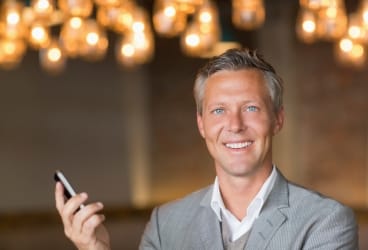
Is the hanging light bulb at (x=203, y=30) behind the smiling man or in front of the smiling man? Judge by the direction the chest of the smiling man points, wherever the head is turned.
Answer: behind

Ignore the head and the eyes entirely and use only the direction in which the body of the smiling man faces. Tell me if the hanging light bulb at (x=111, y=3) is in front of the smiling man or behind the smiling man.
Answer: behind

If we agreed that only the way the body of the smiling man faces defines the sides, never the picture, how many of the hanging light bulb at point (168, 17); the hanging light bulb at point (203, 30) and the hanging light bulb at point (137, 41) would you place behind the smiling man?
3

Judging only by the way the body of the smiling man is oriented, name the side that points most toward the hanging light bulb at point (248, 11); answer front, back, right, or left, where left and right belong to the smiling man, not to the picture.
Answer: back

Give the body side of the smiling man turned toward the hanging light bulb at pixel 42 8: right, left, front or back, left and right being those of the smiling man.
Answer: back

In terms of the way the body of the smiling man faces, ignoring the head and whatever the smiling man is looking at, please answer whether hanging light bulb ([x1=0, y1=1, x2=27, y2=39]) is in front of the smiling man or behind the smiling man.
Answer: behind

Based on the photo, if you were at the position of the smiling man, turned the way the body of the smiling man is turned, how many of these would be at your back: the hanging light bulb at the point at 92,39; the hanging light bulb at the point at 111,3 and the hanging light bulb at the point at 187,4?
3

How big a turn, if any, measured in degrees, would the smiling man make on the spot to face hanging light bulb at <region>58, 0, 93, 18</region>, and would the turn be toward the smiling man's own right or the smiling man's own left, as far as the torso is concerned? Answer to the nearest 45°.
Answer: approximately 180°

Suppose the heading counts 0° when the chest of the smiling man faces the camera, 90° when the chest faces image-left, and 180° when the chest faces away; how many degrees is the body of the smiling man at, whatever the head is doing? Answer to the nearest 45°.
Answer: approximately 0°

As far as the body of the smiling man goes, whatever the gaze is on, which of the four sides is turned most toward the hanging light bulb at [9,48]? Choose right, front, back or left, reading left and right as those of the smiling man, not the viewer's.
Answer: back

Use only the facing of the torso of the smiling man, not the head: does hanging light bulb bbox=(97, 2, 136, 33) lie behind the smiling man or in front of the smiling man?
behind

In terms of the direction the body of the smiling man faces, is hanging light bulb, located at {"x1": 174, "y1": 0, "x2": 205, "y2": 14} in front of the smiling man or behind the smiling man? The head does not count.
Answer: behind

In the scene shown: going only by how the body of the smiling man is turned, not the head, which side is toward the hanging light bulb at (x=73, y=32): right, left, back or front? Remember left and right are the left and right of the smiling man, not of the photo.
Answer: back

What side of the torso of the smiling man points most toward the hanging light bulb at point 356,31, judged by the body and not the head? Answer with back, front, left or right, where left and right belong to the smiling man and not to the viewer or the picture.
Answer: back

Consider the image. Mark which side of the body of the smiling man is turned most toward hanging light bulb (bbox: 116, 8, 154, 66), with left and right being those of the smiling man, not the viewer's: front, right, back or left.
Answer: back
